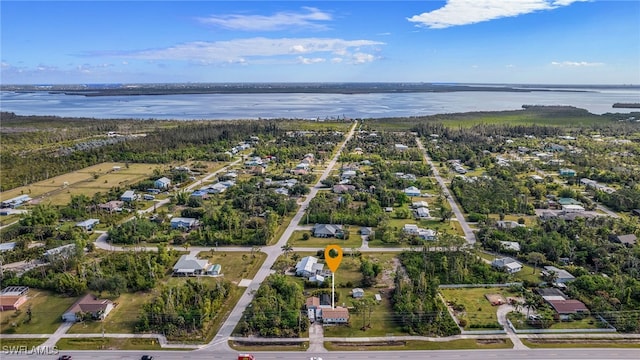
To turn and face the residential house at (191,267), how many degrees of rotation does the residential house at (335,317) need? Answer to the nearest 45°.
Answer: approximately 135° to its right

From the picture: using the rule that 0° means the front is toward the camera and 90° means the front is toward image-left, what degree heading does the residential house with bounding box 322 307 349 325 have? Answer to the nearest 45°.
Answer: approximately 0°

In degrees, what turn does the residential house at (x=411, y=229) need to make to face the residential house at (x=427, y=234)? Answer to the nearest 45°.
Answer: approximately 45° to its left

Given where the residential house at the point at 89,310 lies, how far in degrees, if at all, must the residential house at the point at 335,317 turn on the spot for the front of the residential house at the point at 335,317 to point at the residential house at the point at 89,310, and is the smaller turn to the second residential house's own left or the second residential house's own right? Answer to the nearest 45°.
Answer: approximately 90° to the second residential house's own right

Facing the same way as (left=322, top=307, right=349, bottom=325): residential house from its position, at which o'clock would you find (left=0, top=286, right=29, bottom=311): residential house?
(left=0, top=286, right=29, bottom=311): residential house is roughly at 3 o'clock from (left=322, top=307, right=349, bottom=325): residential house.

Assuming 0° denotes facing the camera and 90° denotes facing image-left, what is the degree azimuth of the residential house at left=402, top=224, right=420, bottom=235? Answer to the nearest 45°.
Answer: approximately 0°

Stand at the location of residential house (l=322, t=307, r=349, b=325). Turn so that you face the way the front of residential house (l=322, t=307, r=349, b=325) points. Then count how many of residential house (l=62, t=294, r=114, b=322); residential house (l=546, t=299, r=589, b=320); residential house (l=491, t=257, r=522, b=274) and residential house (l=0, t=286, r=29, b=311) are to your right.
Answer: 2

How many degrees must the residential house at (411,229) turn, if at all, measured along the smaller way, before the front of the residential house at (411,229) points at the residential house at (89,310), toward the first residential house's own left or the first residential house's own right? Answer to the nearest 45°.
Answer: approximately 45° to the first residential house's own right

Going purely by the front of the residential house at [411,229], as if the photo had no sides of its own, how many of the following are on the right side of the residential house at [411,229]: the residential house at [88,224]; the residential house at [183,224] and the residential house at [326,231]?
3

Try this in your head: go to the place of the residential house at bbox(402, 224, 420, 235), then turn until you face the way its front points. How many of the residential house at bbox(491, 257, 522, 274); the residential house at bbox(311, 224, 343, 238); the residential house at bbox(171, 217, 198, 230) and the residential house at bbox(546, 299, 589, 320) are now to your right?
2

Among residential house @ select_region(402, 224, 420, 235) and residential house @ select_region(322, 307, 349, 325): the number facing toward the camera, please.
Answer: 2
